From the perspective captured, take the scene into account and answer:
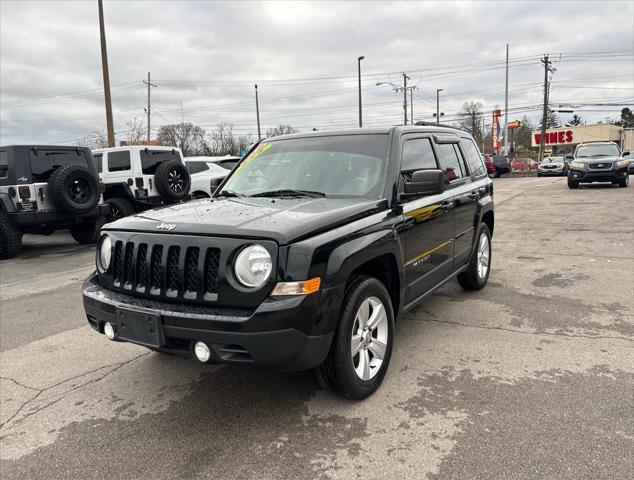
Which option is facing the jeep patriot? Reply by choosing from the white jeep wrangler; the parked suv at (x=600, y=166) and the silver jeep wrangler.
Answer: the parked suv

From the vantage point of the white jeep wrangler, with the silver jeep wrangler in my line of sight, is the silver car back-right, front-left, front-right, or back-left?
back-left

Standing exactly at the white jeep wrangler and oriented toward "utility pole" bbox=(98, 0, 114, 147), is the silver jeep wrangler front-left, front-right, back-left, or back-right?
back-left

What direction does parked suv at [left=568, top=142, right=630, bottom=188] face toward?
toward the camera

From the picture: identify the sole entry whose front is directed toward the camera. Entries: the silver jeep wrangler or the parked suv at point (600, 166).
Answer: the parked suv

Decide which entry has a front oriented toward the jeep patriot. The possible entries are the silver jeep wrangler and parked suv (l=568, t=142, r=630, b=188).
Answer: the parked suv

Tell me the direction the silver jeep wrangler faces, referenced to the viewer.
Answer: facing away from the viewer and to the left of the viewer

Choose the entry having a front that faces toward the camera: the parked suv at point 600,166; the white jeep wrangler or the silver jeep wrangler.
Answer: the parked suv

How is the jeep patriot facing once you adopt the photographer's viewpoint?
facing the viewer and to the left of the viewer

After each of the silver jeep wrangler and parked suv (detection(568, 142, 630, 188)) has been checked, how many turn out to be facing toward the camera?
1

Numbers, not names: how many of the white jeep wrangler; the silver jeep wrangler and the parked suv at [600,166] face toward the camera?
1

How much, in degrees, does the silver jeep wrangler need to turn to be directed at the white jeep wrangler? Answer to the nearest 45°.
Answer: approximately 90° to its right

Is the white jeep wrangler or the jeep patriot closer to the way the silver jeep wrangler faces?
the white jeep wrangler

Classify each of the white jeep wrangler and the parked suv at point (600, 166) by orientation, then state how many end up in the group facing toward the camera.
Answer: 1

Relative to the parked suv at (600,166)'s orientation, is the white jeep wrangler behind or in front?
in front

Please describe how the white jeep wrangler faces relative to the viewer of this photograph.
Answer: facing away from the viewer and to the left of the viewer

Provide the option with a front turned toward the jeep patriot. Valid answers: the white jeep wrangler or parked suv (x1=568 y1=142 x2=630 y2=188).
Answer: the parked suv

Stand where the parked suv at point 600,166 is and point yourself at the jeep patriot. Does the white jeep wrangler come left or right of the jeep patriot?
right
